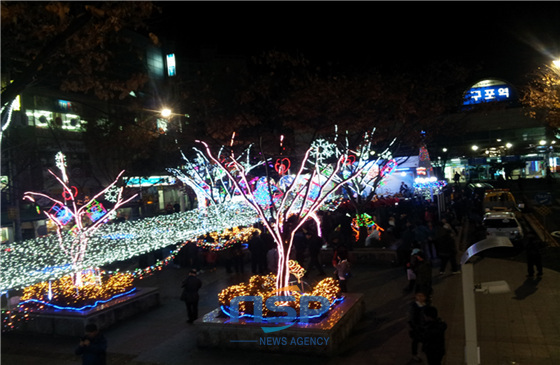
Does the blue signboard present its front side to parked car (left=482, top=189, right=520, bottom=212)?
yes

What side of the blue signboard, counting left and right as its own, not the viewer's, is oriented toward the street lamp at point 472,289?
front

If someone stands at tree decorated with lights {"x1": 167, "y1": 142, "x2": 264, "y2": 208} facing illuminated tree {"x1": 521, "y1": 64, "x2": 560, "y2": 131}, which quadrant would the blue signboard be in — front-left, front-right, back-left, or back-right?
front-left

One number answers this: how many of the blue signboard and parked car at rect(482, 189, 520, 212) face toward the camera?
2

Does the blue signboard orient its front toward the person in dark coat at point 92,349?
yes

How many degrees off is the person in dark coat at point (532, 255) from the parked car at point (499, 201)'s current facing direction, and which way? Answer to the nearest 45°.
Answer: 0° — it already faces them

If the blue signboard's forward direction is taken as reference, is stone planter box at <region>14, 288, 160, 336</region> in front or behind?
in front

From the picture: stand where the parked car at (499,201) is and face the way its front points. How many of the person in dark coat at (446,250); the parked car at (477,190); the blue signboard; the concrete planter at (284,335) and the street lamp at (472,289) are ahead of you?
3

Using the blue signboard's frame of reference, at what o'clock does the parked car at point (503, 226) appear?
The parked car is roughly at 12 o'clock from the blue signboard.

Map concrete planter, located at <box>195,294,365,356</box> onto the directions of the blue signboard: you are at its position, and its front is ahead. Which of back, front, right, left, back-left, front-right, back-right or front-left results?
front

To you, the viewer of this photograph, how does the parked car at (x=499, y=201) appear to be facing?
facing the viewer

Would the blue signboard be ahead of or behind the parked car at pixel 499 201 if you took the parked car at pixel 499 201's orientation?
behind
